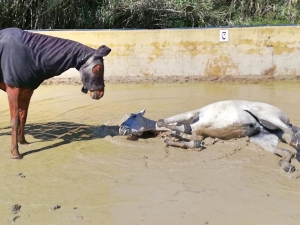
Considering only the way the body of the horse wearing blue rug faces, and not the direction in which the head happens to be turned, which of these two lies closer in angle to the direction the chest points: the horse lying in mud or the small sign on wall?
the horse lying in mud

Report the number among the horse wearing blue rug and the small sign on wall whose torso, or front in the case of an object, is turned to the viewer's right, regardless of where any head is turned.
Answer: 1

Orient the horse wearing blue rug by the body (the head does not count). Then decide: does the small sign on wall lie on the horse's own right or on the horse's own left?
on the horse's own left

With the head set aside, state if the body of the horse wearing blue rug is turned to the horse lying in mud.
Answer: yes

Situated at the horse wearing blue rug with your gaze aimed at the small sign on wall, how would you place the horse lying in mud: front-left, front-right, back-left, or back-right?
front-right

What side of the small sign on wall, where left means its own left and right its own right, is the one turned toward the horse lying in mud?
front

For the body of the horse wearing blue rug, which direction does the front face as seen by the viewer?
to the viewer's right

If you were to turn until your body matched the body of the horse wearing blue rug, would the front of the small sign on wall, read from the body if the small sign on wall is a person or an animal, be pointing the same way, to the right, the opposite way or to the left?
to the right

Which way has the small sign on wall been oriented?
toward the camera

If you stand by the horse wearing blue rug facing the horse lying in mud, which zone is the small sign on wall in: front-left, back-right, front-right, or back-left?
front-left
